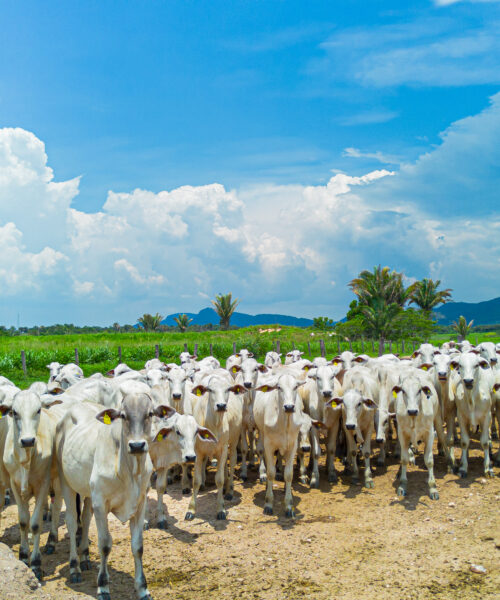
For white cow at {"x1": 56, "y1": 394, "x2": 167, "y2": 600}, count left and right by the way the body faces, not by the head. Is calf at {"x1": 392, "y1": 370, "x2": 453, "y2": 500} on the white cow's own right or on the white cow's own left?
on the white cow's own left

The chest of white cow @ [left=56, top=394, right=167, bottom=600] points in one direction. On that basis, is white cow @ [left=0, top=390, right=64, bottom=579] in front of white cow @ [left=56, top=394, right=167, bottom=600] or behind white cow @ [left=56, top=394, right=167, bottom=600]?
behind

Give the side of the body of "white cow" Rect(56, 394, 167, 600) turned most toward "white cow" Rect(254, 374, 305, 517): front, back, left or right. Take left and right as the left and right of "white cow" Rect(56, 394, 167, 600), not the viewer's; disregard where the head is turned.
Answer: left

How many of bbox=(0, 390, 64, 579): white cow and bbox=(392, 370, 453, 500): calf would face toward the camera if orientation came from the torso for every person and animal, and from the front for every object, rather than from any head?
2

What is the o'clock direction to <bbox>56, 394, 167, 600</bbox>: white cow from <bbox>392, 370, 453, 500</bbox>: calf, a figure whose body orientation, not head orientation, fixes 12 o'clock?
The white cow is roughly at 1 o'clock from the calf.

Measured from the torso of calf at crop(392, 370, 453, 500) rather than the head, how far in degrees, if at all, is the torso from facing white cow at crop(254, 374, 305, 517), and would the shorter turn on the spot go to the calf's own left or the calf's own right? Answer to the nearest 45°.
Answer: approximately 45° to the calf's own right
